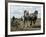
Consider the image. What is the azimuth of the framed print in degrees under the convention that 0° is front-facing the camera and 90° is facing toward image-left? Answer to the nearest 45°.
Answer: approximately 315°
